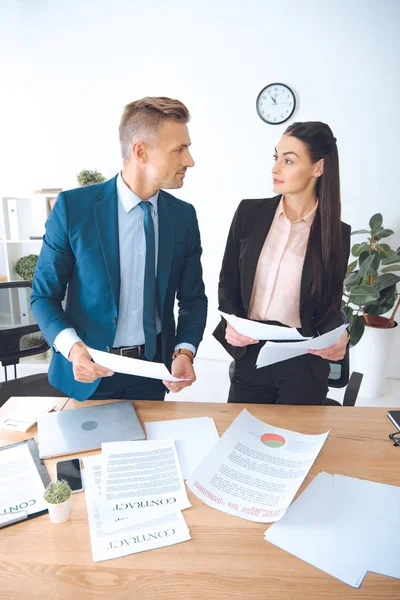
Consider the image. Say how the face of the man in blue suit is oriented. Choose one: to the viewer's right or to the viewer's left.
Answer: to the viewer's right

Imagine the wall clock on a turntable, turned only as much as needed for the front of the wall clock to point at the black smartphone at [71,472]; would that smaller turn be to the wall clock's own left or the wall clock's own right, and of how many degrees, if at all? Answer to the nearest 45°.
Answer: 0° — it already faces it

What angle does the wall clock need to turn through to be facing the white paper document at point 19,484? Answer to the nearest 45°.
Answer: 0° — it already faces it

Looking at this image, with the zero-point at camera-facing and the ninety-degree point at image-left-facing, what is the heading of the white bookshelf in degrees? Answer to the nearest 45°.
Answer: approximately 0°

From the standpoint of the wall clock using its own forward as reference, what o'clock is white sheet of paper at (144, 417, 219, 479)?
The white sheet of paper is roughly at 12 o'clock from the wall clock.

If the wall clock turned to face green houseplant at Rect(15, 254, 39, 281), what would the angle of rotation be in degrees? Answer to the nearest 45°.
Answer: approximately 90° to its right
